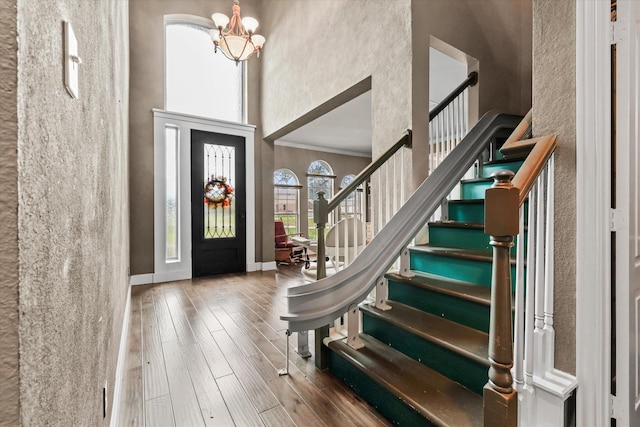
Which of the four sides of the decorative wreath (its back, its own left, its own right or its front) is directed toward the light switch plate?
front

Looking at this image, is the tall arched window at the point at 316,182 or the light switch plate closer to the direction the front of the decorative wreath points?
the light switch plate

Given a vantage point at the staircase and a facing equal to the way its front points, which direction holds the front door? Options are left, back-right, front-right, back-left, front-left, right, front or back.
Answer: right

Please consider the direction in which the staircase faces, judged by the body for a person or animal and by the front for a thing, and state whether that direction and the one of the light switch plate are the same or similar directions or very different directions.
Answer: very different directions

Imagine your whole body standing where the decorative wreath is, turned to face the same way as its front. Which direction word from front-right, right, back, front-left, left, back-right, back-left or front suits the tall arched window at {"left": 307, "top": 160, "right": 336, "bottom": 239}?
back-left

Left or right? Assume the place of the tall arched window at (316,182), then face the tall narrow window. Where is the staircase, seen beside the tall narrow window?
left

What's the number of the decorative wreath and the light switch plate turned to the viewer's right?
1

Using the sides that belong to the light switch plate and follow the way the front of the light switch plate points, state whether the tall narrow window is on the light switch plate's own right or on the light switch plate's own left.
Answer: on the light switch plate's own left

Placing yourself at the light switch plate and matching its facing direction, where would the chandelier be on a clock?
The chandelier is roughly at 10 o'clock from the light switch plate.

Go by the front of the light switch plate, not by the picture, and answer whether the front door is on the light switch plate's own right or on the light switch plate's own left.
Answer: on the light switch plate's own left

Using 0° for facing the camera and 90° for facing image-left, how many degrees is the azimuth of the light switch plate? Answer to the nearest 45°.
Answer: approximately 270°
